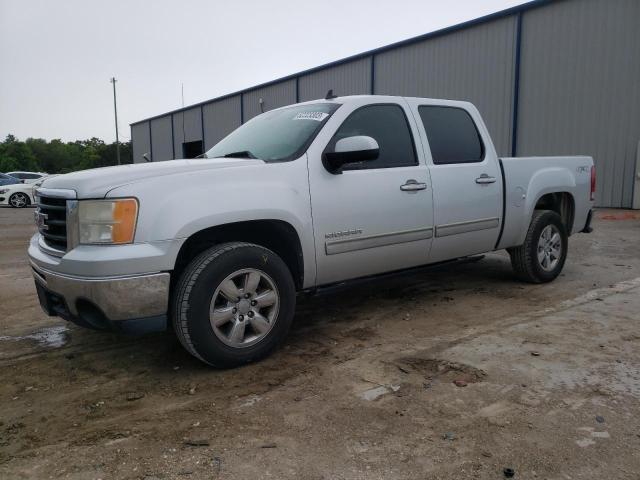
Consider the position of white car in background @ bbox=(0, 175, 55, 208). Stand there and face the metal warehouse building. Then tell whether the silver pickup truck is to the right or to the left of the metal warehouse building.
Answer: right

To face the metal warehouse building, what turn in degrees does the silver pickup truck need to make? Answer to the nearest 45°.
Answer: approximately 180°

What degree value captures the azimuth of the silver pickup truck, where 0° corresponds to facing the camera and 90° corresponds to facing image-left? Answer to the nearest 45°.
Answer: approximately 45°

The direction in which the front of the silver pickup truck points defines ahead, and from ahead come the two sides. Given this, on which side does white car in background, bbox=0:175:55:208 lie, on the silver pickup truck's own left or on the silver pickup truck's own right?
on the silver pickup truck's own right
